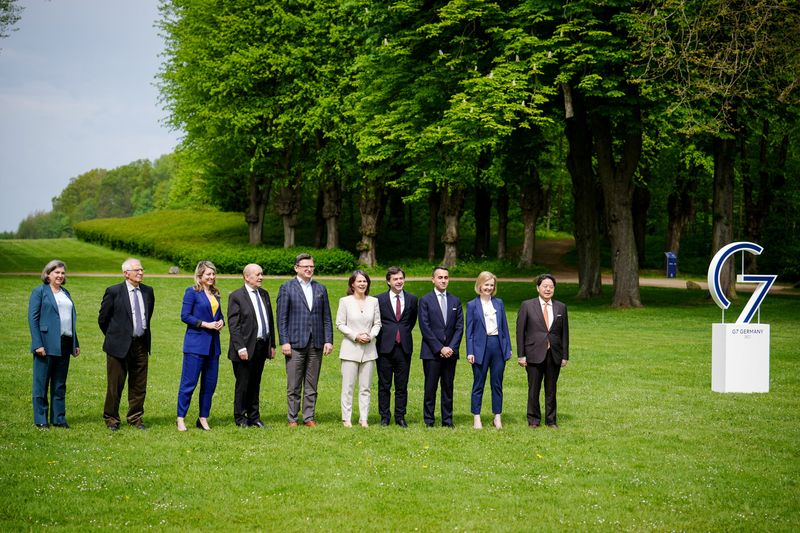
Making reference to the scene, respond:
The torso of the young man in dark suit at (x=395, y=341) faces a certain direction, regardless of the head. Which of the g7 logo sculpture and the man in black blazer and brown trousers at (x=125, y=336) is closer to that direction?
the man in black blazer and brown trousers

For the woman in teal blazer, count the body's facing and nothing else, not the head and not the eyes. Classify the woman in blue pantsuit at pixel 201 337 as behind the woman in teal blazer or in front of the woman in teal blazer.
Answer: in front

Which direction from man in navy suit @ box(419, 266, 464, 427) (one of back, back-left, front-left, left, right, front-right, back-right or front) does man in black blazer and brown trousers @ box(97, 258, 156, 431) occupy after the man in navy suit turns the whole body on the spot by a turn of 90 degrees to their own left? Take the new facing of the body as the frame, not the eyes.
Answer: back

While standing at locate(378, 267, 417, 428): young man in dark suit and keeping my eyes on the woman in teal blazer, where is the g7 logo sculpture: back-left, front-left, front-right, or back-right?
back-right

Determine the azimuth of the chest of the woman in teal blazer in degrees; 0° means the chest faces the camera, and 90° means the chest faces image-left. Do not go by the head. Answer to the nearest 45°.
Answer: approximately 315°

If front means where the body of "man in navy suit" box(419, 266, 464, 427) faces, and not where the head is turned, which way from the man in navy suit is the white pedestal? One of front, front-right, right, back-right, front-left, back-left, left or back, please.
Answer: back-left

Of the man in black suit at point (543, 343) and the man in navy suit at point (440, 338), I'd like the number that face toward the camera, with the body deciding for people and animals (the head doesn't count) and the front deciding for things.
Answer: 2

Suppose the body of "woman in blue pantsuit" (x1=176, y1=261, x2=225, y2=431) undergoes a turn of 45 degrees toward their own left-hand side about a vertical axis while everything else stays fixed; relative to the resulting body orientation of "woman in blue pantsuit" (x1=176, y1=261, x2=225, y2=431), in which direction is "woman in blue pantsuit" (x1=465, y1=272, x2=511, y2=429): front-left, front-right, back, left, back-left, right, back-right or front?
front

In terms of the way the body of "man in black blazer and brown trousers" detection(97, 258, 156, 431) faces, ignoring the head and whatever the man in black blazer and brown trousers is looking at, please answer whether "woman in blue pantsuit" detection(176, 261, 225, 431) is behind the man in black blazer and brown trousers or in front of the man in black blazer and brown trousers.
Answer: in front

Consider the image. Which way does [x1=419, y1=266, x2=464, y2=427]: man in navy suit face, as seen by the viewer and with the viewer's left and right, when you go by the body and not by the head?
facing the viewer

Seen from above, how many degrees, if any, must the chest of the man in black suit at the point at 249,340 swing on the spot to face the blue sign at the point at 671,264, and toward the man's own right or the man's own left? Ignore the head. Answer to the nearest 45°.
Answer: approximately 90° to the man's own left

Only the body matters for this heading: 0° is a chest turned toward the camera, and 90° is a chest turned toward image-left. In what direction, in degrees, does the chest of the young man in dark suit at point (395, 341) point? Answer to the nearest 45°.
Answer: approximately 0°

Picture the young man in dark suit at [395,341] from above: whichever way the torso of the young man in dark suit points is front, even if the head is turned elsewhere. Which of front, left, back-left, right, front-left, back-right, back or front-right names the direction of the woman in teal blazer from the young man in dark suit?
right

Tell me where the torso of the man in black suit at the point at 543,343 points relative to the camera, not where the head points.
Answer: toward the camera

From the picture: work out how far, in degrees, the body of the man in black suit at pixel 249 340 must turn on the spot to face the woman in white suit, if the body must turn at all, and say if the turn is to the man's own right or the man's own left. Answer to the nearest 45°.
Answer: approximately 45° to the man's own left

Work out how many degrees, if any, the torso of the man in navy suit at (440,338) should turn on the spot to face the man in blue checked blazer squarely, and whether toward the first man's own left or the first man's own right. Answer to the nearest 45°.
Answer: approximately 90° to the first man's own right

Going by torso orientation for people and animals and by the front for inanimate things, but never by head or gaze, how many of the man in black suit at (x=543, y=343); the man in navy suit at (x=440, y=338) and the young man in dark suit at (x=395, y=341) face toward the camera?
3

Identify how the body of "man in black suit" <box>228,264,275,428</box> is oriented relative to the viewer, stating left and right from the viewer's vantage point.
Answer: facing the viewer and to the right of the viewer
